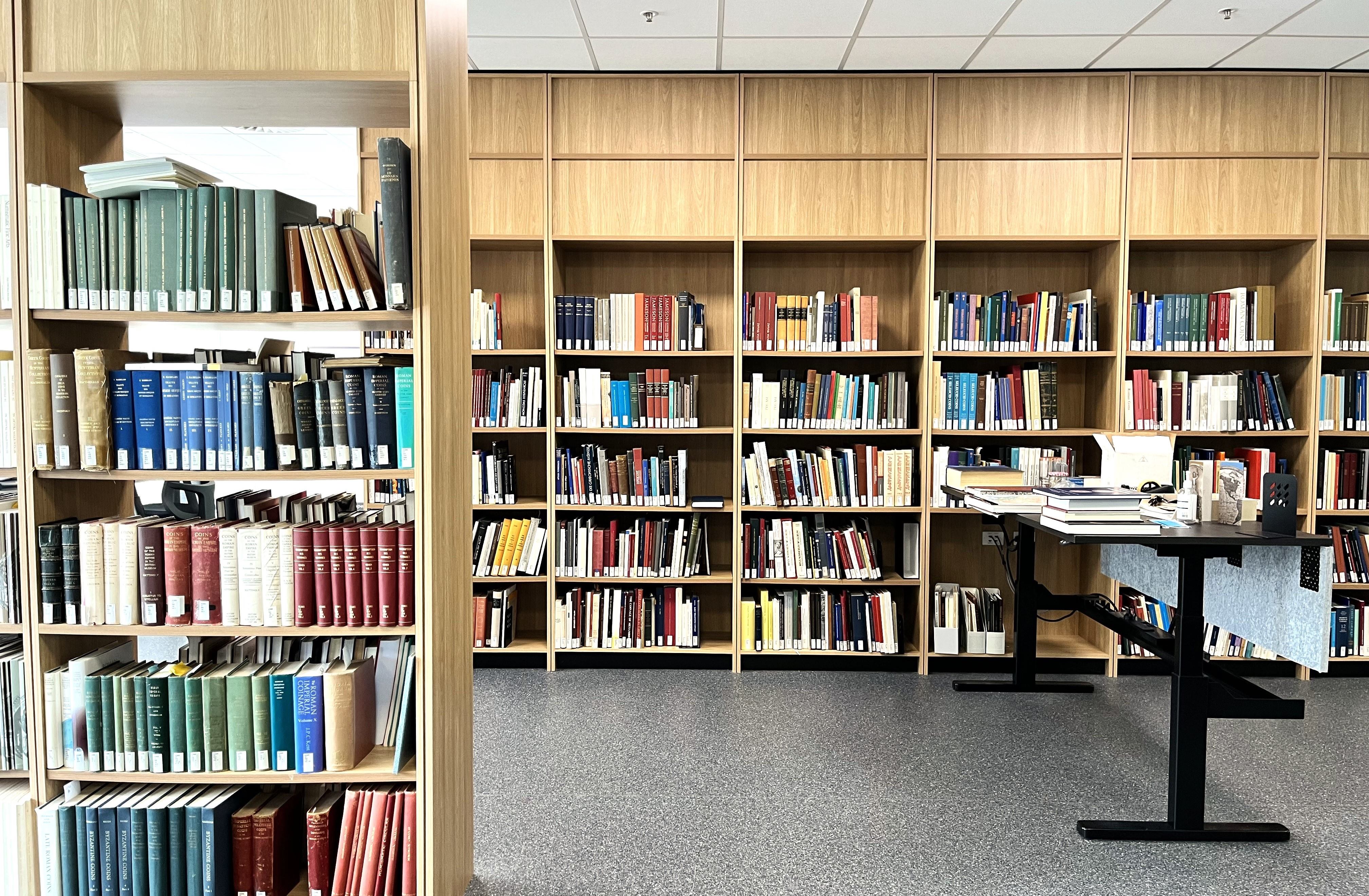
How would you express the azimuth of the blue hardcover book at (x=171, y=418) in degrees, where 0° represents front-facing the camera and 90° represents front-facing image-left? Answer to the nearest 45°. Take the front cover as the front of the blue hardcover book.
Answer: approximately 270°

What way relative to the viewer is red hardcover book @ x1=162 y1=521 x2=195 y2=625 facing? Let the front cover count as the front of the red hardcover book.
to the viewer's right

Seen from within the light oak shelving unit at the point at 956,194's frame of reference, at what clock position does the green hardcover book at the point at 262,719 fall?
The green hardcover book is roughly at 1 o'clock from the light oak shelving unit.

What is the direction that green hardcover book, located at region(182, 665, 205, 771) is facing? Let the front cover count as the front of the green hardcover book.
to the viewer's right

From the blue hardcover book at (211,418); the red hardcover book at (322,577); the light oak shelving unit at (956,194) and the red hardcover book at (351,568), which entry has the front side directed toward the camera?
the light oak shelving unit

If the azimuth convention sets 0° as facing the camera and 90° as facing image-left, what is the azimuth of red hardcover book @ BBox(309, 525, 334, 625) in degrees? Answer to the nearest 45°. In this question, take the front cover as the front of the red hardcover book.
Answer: approximately 270°

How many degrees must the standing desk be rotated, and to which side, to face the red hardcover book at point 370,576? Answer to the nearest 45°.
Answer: approximately 45° to its left

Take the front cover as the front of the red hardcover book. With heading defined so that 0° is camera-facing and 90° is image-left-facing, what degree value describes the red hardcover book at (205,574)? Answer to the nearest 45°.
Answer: approximately 270°

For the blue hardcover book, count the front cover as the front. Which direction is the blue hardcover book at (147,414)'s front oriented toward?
to the viewer's right

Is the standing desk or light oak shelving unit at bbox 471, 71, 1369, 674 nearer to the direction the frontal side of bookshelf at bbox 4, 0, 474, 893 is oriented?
the standing desk
